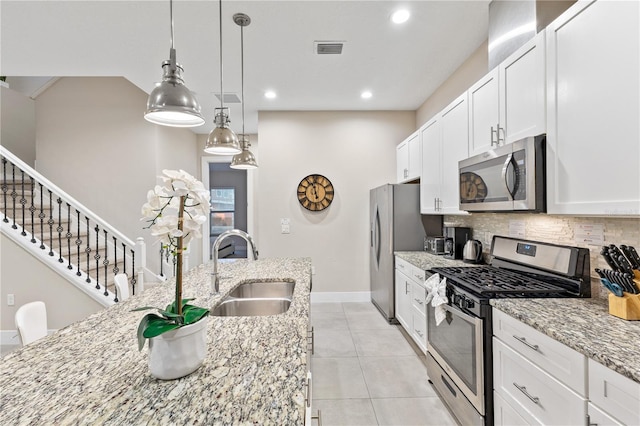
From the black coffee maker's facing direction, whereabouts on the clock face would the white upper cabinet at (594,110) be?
The white upper cabinet is roughly at 10 o'clock from the black coffee maker.

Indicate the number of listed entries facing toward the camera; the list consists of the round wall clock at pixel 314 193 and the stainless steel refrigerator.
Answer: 1

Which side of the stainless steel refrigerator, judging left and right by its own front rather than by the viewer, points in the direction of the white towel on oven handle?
left

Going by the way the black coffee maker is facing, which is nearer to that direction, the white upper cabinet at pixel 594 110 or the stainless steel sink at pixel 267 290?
the stainless steel sink

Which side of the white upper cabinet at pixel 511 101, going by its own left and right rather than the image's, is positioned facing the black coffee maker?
right

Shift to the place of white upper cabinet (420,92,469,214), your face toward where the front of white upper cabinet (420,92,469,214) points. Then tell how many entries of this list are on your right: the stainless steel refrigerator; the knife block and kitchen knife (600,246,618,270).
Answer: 1

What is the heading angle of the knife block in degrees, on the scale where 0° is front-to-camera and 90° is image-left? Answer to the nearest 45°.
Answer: approximately 45°

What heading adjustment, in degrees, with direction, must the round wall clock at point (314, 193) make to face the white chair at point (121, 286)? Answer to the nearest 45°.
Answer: approximately 45° to its right

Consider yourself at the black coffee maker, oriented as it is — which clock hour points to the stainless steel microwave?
The stainless steel microwave is roughly at 10 o'clock from the black coffee maker.
